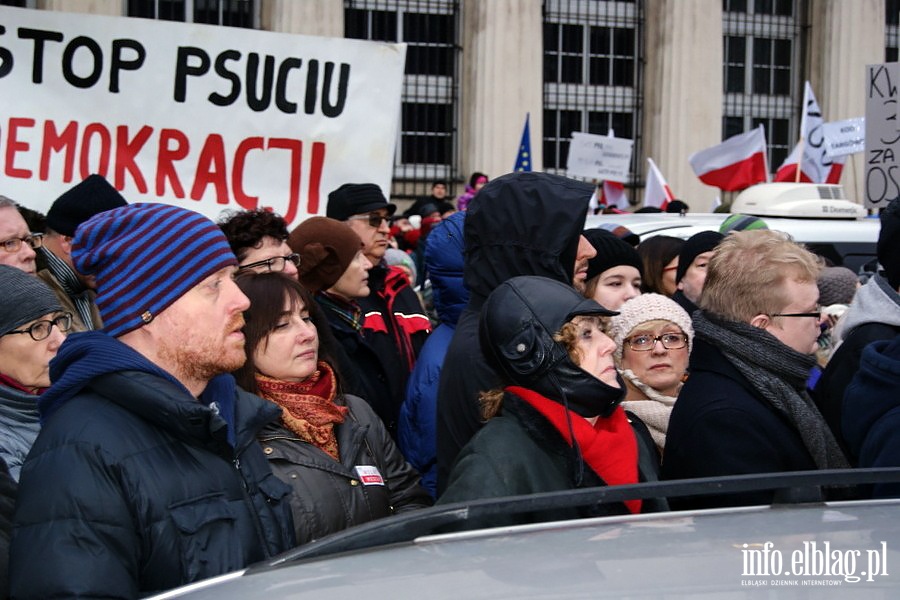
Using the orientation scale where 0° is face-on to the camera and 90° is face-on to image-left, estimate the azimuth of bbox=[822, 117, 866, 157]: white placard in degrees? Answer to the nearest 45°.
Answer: approximately 0°

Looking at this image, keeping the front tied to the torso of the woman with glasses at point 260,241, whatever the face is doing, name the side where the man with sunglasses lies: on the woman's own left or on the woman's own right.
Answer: on the woman's own left

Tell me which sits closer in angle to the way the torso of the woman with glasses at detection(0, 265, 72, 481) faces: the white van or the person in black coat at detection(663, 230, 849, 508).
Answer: the person in black coat

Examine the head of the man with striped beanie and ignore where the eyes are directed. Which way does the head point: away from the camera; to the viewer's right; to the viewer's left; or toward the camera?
to the viewer's right
